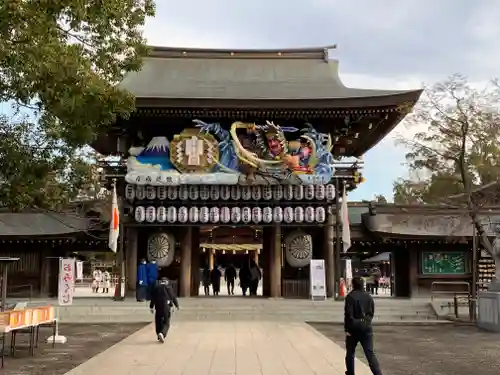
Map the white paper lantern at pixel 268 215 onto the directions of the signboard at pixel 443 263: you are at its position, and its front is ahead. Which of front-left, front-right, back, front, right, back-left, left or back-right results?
front-right

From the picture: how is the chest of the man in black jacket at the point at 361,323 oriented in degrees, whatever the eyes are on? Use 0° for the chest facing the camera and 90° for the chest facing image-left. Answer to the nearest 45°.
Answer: approximately 180°

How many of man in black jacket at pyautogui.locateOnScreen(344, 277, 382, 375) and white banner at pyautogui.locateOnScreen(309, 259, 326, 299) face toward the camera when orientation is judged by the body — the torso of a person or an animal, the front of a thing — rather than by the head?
1

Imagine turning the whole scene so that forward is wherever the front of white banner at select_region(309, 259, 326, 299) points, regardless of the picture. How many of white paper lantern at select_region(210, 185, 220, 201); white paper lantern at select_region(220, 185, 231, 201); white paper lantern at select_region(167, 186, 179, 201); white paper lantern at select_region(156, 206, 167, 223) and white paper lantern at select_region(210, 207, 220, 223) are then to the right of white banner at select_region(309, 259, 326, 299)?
5

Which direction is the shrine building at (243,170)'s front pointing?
toward the camera

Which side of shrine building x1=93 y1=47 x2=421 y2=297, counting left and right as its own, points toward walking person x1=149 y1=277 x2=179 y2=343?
front

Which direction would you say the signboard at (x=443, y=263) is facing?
toward the camera

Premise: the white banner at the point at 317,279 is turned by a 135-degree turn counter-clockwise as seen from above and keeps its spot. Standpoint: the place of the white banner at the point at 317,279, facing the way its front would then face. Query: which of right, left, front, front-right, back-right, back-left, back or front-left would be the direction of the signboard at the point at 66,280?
back

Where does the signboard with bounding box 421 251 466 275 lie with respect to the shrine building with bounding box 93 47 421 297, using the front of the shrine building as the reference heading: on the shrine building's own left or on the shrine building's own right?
on the shrine building's own left

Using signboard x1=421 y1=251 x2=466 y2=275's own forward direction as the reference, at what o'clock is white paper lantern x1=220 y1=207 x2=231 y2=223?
The white paper lantern is roughly at 2 o'clock from the signboard.
